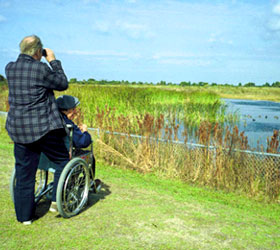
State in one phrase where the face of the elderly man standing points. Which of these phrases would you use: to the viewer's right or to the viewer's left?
to the viewer's right

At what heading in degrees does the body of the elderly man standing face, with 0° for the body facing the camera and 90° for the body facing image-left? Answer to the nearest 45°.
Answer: approximately 225°

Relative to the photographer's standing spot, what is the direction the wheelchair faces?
facing away from the viewer and to the right of the viewer

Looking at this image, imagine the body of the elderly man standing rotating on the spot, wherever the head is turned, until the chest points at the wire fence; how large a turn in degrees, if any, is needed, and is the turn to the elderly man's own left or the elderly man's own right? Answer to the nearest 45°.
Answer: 0° — they already face it

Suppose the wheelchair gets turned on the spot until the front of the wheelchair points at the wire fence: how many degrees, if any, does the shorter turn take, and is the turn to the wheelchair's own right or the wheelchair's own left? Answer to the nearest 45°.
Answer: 0° — it already faces it
